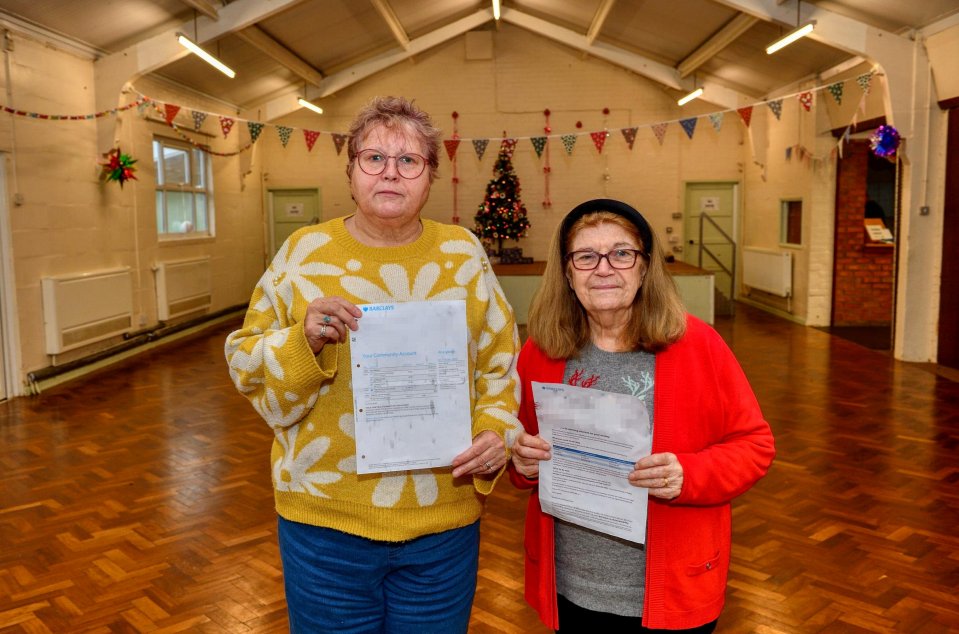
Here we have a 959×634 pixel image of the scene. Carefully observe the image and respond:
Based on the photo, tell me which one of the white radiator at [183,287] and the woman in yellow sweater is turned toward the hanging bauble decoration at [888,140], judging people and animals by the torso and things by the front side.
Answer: the white radiator

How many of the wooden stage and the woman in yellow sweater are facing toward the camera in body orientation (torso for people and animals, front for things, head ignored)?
2

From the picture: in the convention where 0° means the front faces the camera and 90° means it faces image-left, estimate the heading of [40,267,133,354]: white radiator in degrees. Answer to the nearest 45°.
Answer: approximately 315°

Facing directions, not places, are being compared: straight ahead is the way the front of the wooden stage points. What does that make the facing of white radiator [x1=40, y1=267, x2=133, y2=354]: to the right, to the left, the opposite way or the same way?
to the left

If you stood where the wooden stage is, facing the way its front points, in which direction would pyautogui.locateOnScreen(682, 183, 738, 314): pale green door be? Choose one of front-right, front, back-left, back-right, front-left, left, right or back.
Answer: back-left

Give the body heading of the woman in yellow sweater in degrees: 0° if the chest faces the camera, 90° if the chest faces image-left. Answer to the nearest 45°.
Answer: approximately 0°

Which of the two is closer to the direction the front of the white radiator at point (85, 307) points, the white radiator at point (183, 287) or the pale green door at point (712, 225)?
the pale green door

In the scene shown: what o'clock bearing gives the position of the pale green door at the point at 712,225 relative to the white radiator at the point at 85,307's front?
The pale green door is roughly at 10 o'clock from the white radiator.

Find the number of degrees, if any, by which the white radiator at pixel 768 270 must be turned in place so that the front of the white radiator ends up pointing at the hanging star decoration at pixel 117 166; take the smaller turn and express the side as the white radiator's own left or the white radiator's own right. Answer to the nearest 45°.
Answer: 0° — it already faces it

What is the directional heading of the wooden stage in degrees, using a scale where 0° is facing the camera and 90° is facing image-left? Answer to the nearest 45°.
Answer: approximately 0°

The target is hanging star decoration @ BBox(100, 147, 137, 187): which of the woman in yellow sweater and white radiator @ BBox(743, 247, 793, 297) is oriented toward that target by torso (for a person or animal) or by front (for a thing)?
the white radiator
